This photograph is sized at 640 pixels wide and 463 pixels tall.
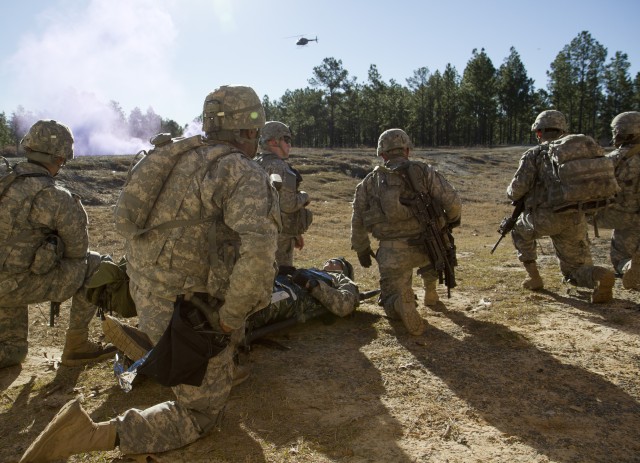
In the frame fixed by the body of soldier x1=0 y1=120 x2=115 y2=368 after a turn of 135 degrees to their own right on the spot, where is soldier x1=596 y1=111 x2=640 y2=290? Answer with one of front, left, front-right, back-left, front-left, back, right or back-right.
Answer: left

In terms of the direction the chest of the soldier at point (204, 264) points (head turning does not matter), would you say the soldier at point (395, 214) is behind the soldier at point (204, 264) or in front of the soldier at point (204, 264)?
in front

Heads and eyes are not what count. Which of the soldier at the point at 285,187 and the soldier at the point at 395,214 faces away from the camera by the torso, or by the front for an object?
the soldier at the point at 395,214

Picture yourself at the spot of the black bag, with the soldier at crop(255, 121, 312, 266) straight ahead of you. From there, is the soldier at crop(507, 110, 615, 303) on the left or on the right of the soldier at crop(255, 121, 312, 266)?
right

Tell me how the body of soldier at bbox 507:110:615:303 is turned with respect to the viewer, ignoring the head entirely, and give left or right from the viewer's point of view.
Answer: facing away from the viewer and to the left of the viewer

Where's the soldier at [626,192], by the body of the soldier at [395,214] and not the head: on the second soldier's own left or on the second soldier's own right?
on the second soldier's own right

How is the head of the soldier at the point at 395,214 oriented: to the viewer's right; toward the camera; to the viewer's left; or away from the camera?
away from the camera

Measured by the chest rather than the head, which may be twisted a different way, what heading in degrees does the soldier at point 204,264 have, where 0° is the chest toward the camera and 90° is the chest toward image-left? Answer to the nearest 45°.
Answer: approximately 225°

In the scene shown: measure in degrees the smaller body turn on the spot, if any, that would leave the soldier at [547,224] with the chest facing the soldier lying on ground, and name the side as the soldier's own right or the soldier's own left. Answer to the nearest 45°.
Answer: approximately 90° to the soldier's own left

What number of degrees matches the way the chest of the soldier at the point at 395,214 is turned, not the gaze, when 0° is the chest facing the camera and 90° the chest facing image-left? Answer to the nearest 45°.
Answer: approximately 180°

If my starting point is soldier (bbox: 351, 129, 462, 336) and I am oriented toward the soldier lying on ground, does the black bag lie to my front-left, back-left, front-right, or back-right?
front-left

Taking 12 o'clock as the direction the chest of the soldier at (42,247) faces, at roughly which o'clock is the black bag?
The black bag is roughly at 4 o'clock from the soldier.
